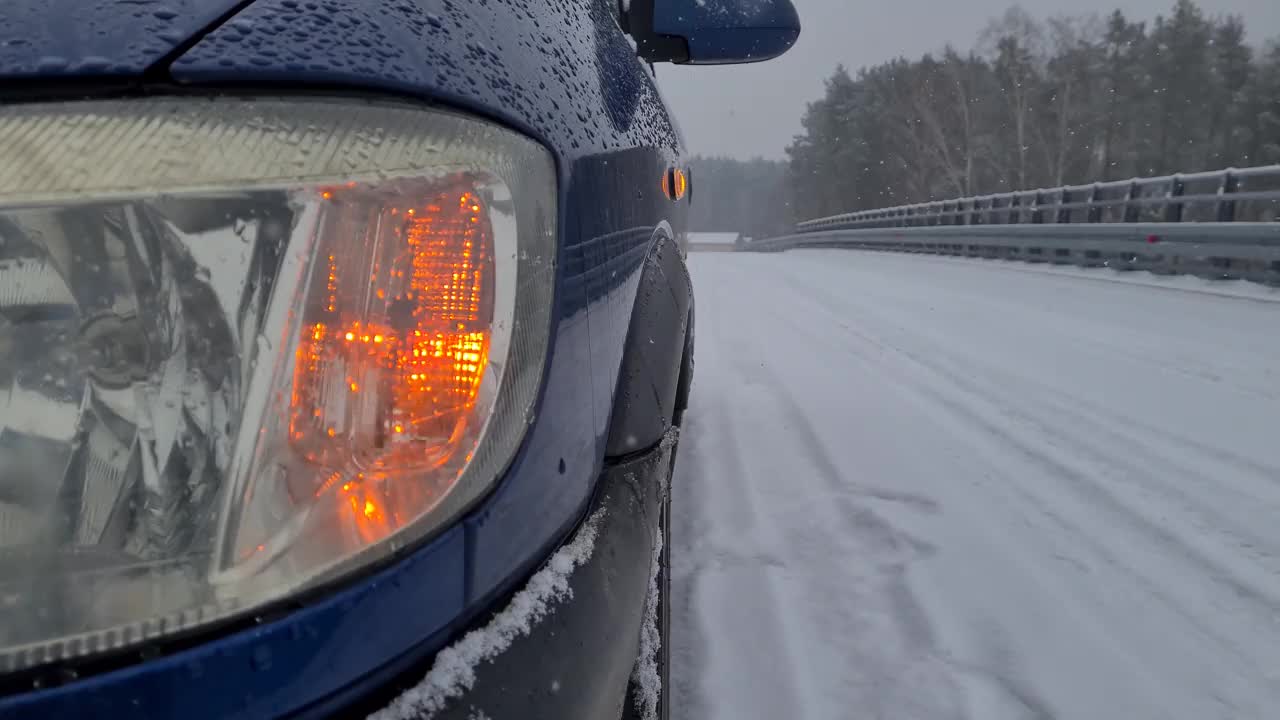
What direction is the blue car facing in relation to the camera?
toward the camera

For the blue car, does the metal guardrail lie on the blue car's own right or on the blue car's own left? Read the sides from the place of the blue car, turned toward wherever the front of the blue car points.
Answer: on the blue car's own left
